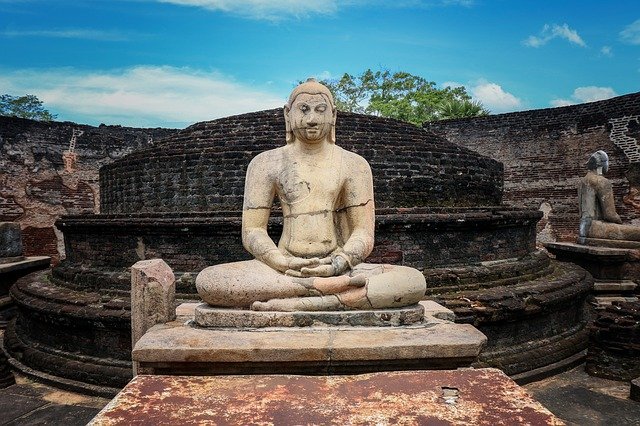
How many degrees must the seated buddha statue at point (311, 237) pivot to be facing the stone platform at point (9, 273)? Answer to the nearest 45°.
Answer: approximately 135° to its right

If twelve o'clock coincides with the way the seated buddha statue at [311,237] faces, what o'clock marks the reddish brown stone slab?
The reddish brown stone slab is roughly at 12 o'clock from the seated buddha statue.

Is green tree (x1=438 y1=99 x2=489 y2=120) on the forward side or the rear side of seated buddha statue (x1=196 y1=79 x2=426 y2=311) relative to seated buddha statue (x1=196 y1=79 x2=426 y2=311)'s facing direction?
on the rear side

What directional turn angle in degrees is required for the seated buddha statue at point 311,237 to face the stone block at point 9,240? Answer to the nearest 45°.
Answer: approximately 135° to its right

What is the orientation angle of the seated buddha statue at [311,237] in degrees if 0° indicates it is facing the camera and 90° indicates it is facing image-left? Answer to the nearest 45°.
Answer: approximately 0°

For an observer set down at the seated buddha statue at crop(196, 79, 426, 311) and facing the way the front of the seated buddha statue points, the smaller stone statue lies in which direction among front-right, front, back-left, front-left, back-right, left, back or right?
back-left
